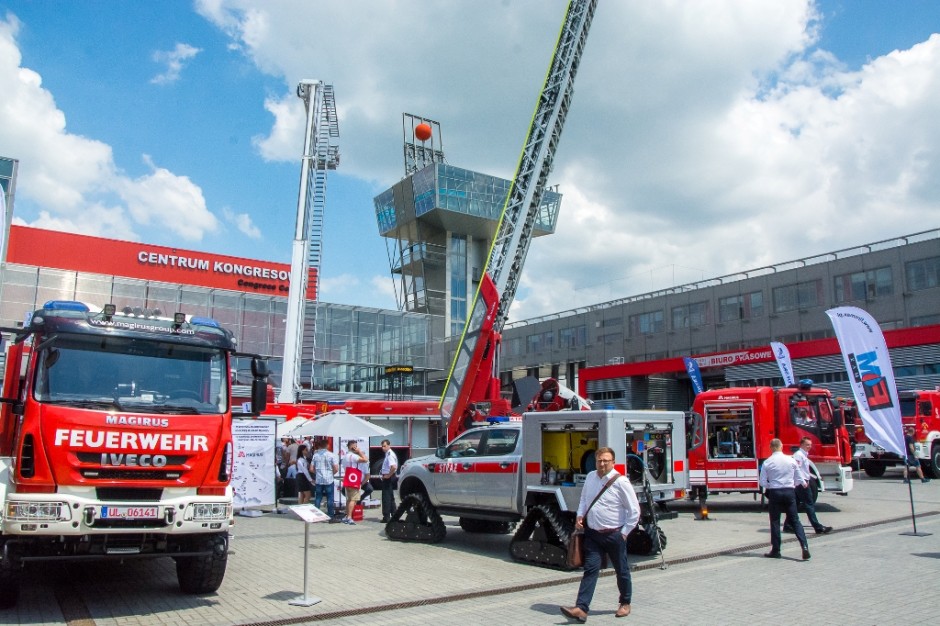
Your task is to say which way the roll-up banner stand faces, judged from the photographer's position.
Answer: facing the viewer

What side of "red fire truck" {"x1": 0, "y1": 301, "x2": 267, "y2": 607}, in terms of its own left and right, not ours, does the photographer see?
front

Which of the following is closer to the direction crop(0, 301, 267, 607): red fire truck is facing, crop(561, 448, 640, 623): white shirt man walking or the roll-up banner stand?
the white shirt man walking

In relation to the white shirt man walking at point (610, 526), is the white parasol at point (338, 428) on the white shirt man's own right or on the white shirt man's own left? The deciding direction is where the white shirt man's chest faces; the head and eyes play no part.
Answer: on the white shirt man's own right

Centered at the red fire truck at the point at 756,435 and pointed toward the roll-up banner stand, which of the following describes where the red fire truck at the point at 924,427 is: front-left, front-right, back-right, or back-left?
back-right

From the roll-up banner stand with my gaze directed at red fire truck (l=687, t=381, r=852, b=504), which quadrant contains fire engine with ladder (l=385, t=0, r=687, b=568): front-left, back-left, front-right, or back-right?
front-right

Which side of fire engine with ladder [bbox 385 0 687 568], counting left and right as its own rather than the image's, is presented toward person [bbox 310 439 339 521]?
front

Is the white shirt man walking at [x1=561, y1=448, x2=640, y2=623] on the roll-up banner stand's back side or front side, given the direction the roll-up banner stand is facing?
on the front side

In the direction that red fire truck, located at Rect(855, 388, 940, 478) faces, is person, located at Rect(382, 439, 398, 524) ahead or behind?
ahead

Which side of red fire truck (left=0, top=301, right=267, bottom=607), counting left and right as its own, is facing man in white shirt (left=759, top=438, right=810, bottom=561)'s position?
left
